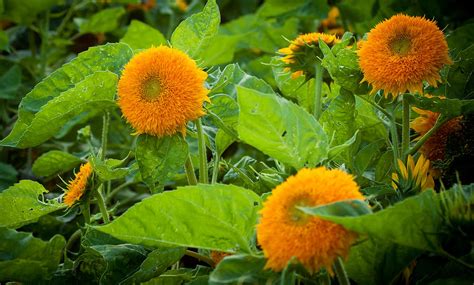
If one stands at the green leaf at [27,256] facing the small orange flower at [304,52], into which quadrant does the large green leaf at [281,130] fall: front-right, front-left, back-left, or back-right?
front-right

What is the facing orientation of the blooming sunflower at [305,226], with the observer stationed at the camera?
facing the viewer
